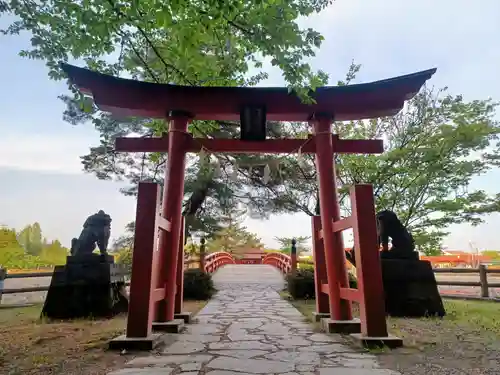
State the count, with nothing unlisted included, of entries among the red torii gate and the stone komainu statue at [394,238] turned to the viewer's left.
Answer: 1

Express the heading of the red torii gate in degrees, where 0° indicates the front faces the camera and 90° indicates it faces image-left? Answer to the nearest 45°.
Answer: approximately 0°

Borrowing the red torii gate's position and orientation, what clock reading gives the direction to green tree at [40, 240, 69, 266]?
The green tree is roughly at 5 o'clock from the red torii gate.

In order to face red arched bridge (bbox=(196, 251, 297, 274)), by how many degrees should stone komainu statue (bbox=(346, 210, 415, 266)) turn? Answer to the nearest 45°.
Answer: approximately 45° to its right

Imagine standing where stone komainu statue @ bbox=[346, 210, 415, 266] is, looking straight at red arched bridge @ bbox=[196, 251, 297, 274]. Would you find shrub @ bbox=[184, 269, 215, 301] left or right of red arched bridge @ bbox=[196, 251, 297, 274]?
left

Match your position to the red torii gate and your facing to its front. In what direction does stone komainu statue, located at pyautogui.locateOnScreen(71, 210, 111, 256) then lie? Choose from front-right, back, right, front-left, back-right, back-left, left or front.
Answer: back-right

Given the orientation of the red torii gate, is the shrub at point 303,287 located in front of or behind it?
behind

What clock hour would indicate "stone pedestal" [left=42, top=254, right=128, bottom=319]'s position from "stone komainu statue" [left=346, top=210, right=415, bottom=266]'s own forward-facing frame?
The stone pedestal is roughly at 11 o'clock from the stone komainu statue.

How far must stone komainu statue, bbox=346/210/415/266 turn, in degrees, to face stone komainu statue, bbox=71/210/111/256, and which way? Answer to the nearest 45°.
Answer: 0° — it already faces it

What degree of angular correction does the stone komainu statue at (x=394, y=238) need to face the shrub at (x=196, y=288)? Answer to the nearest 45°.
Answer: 0° — it already faces it

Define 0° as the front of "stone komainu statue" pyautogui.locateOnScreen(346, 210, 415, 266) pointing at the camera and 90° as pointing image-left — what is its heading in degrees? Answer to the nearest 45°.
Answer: approximately 90°

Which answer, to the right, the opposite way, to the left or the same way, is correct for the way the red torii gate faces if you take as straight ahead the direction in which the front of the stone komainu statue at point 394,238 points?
to the left
